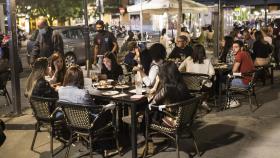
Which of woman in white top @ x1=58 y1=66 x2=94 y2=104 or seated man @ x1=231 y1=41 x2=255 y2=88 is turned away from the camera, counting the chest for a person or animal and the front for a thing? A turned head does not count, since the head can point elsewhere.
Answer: the woman in white top

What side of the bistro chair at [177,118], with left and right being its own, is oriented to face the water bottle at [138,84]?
front

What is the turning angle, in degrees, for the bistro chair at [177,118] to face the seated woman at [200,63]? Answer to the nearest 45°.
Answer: approximately 45° to its right

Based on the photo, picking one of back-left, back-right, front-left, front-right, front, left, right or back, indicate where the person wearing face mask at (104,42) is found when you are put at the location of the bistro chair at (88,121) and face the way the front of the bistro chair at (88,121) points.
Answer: front-left

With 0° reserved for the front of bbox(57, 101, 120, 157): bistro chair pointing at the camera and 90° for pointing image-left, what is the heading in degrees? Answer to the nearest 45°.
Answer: approximately 225°

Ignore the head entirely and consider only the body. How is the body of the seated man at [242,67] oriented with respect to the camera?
to the viewer's left

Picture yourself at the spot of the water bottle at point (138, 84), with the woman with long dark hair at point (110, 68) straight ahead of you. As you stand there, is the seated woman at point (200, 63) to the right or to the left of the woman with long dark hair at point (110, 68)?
right

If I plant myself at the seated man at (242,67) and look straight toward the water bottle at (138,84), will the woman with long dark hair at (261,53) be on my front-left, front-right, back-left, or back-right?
back-right

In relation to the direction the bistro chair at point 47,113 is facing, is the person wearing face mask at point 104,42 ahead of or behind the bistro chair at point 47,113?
ahead

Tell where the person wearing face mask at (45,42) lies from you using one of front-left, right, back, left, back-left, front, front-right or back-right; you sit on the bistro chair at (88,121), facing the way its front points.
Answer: front-left

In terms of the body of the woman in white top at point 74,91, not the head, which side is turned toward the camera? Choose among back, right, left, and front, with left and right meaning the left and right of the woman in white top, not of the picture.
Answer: back

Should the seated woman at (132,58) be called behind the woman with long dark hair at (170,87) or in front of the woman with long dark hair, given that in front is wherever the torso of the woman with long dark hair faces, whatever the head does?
in front

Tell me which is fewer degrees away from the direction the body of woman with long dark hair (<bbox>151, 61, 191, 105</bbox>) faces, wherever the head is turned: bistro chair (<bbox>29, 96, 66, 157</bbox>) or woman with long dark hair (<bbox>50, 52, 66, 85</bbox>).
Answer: the woman with long dark hair
